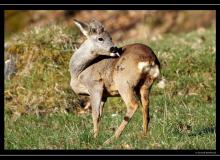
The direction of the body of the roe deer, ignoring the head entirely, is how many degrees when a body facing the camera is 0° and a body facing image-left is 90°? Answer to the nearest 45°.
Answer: approximately 135°
